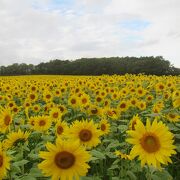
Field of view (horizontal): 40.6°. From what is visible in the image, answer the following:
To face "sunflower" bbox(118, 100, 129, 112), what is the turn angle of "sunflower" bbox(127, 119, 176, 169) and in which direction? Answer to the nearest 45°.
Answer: approximately 180°

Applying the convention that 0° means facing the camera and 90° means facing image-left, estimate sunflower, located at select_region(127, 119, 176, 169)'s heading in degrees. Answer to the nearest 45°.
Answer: approximately 0°

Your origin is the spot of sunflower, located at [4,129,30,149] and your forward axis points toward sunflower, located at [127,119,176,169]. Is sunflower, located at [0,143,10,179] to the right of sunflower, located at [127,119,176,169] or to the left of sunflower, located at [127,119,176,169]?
right

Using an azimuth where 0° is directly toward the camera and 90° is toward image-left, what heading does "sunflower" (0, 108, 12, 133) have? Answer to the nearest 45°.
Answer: approximately 315°
